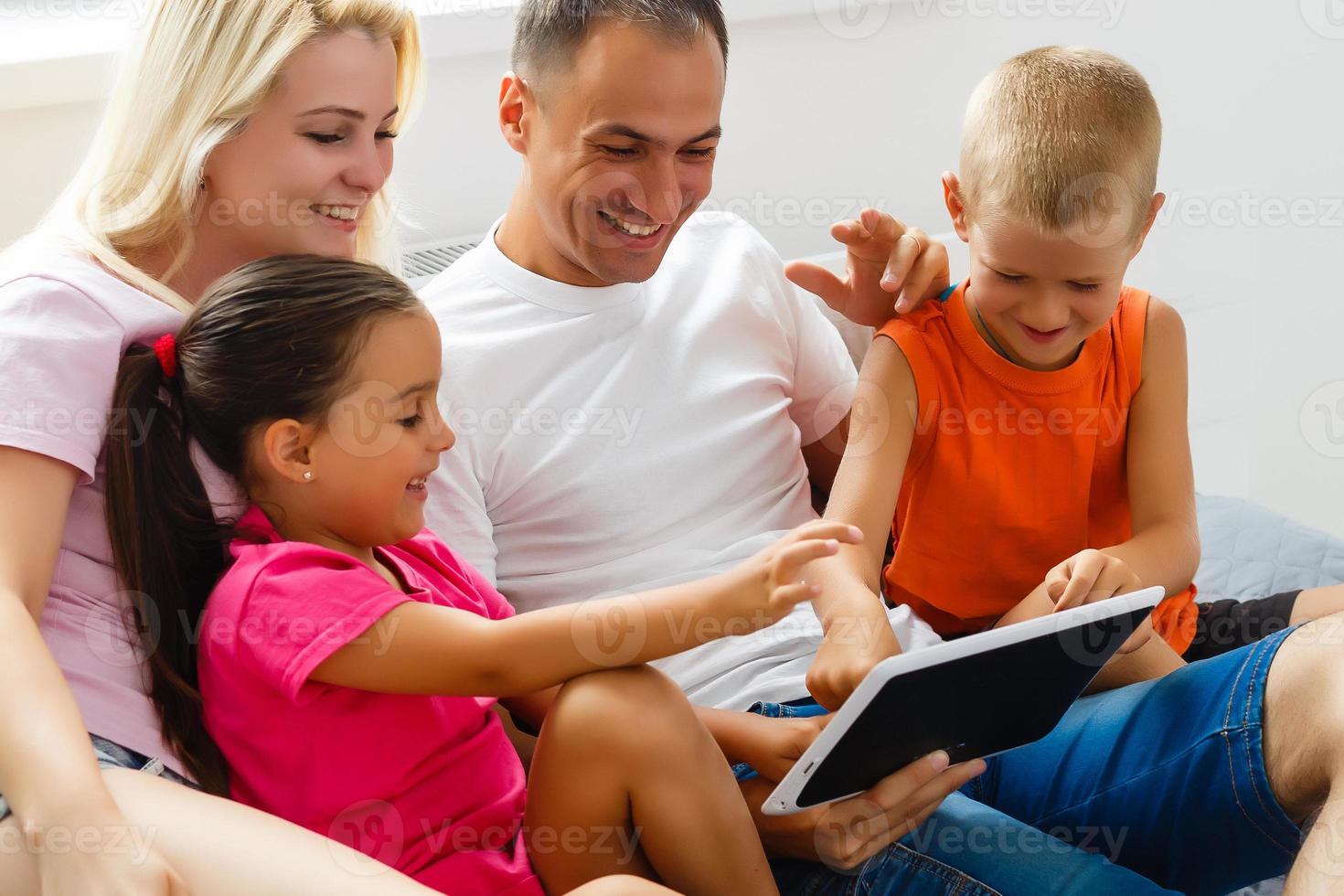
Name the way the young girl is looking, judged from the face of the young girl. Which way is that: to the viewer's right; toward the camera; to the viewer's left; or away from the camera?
to the viewer's right

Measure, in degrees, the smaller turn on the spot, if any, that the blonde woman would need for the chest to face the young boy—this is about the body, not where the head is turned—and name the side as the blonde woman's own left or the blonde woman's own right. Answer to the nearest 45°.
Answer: approximately 45° to the blonde woman's own left

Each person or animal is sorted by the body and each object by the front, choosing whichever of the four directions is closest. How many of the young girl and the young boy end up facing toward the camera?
1

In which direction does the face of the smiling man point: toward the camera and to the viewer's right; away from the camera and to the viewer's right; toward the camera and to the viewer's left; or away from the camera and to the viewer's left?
toward the camera and to the viewer's right

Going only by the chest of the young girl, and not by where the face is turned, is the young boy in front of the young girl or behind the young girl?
in front

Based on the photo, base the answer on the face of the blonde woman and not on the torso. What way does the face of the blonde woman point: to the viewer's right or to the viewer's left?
to the viewer's right

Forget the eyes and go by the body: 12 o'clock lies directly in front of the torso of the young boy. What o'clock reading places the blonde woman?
The blonde woman is roughly at 2 o'clock from the young boy.

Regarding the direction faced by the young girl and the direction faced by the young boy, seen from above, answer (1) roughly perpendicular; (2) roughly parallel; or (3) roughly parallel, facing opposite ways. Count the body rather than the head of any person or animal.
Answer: roughly perpendicular

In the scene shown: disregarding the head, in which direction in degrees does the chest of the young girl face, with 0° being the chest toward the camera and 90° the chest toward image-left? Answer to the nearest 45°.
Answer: approximately 270°

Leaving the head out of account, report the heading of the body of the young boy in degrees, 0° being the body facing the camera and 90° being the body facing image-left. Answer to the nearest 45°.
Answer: approximately 0°
